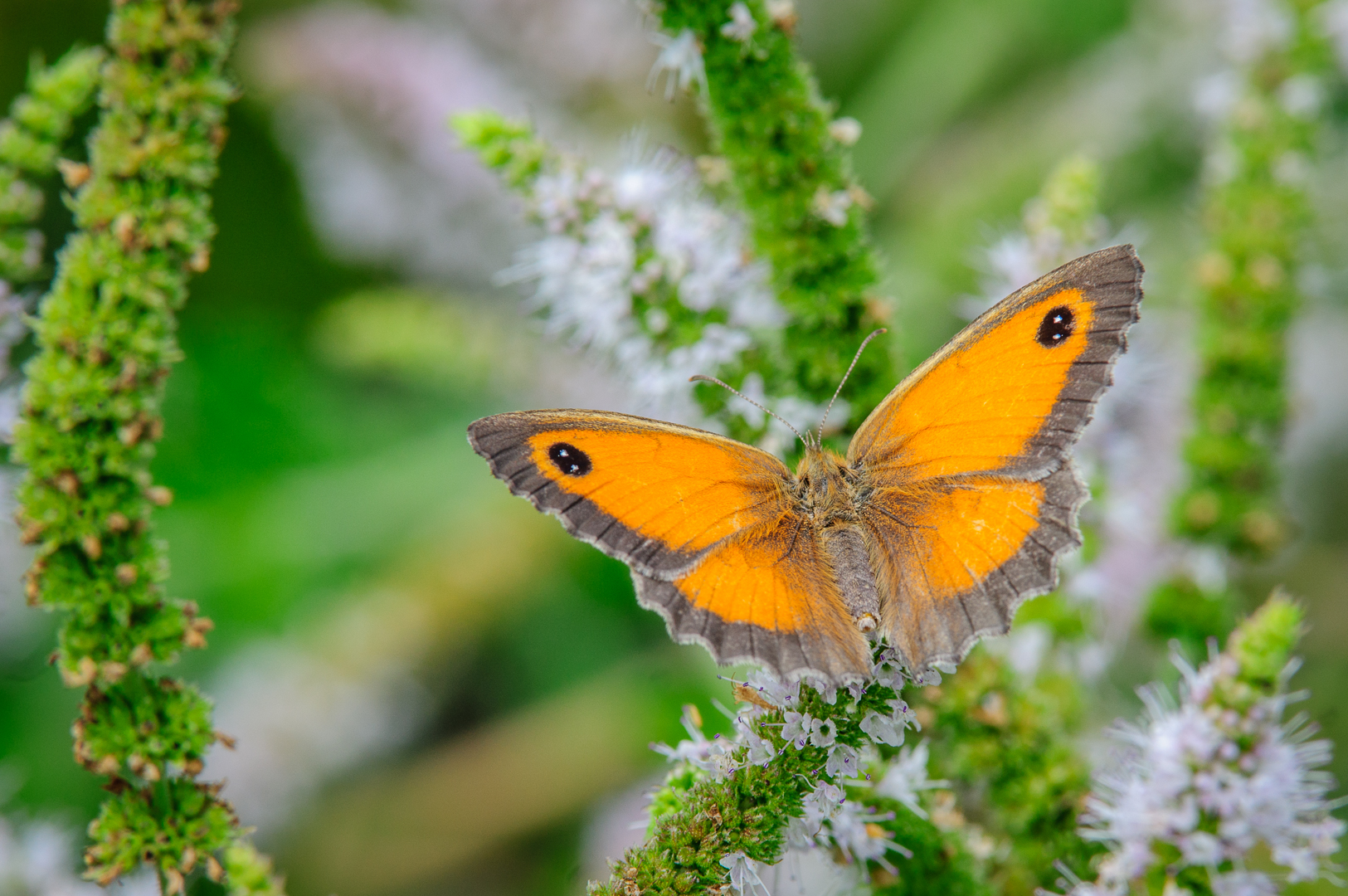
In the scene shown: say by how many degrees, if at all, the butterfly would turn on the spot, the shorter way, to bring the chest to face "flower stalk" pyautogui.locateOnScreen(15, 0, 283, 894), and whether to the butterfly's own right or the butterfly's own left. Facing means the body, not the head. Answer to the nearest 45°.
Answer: approximately 135° to the butterfly's own left

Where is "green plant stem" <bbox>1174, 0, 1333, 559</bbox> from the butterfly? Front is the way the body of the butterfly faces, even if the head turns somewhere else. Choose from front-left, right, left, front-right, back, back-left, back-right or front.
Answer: front-right

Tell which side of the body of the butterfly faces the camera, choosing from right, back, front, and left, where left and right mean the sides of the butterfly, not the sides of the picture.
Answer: back
